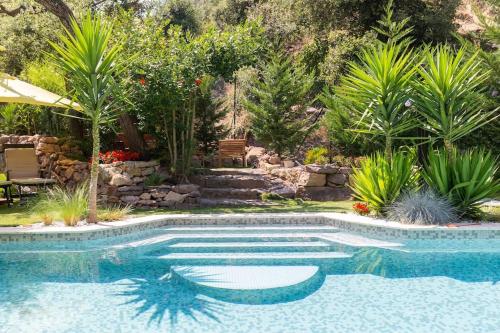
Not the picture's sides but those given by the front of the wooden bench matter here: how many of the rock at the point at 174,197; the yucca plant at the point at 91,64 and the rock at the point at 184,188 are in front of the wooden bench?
3

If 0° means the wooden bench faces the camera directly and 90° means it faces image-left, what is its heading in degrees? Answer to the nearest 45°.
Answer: approximately 0°

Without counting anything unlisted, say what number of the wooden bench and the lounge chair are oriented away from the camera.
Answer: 0

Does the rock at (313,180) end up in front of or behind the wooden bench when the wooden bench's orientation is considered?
in front

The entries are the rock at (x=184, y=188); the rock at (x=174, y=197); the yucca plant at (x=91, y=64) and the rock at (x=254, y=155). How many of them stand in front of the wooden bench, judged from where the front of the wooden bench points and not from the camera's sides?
3

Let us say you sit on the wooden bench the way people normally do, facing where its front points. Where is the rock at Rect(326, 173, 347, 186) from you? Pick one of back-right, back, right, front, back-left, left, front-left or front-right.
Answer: front-left

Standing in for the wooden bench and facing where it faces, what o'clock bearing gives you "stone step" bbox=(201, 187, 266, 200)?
The stone step is roughly at 12 o'clock from the wooden bench.

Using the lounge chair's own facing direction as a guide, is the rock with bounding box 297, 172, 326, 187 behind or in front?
in front

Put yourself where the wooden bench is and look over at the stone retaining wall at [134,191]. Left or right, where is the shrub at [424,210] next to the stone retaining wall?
left
